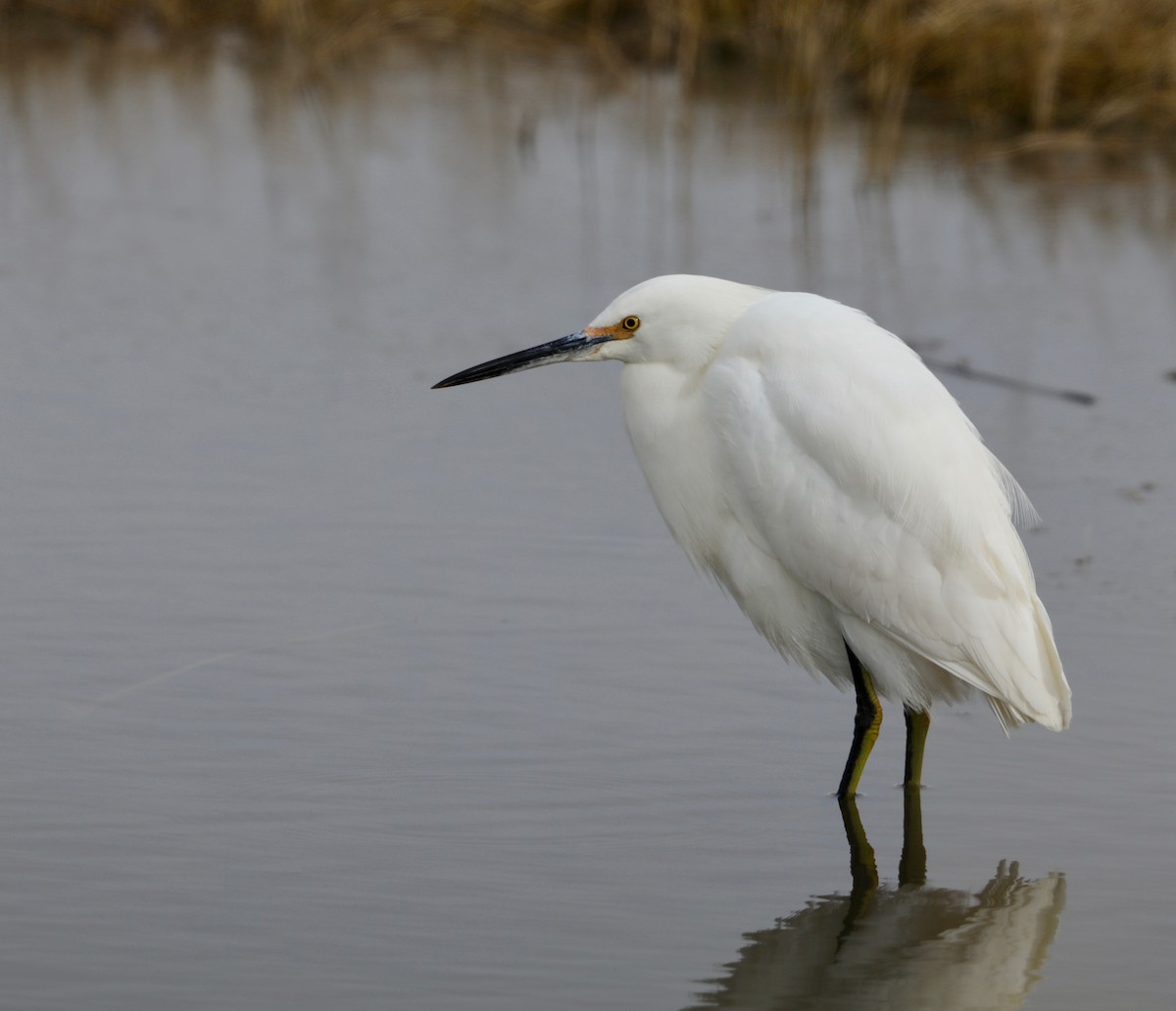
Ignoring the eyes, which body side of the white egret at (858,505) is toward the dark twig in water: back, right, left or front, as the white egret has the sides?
right

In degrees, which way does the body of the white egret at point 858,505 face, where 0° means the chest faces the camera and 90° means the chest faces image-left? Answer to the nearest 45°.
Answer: approximately 90°
